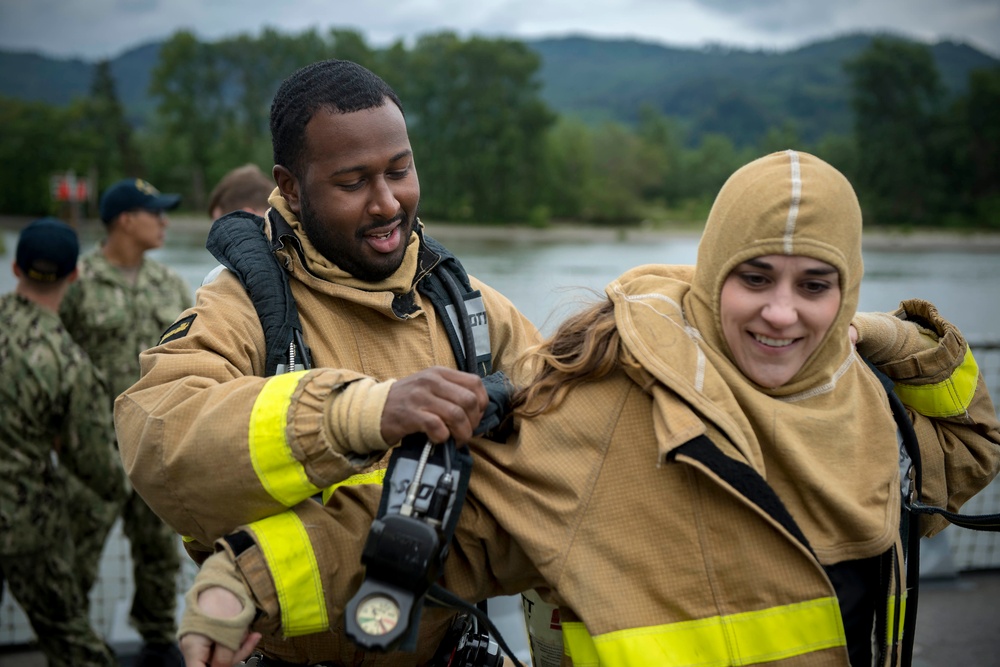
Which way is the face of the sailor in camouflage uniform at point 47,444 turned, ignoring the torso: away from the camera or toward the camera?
away from the camera

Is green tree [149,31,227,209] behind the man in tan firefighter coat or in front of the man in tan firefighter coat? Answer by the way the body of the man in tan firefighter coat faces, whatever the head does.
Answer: behind

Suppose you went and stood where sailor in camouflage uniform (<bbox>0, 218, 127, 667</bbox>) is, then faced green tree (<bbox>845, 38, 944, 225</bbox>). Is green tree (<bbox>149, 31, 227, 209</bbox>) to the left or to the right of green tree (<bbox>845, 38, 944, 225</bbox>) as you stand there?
left

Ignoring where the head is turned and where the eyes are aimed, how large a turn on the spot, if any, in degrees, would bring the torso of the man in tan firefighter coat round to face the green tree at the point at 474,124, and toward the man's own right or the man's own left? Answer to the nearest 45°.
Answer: approximately 135° to the man's own left

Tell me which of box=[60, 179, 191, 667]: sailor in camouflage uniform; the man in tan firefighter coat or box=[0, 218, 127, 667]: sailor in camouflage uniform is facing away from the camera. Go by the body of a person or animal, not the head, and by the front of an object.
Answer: box=[0, 218, 127, 667]: sailor in camouflage uniform

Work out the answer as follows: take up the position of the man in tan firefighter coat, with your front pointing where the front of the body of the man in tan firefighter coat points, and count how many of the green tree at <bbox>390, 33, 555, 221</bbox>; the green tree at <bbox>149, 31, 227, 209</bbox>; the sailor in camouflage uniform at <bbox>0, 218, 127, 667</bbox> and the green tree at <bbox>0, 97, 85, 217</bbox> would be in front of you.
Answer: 0

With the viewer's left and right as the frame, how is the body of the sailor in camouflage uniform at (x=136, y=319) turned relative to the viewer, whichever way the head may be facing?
facing the viewer and to the right of the viewer

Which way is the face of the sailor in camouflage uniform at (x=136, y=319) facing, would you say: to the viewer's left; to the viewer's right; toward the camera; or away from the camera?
to the viewer's right

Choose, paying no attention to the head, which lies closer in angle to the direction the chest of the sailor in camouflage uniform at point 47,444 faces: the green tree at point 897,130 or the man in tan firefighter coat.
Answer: the green tree

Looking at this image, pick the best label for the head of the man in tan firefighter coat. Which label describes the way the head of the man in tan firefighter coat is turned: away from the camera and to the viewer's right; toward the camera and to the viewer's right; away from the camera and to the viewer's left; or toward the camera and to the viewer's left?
toward the camera and to the viewer's right

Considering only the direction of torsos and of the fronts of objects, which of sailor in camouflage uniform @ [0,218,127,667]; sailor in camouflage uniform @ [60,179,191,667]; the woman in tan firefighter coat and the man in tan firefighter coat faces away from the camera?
sailor in camouflage uniform @ [0,218,127,667]

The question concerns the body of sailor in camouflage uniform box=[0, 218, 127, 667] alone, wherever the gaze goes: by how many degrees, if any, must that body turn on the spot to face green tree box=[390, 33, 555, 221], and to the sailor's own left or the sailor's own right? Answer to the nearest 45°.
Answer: approximately 45° to the sailor's own right

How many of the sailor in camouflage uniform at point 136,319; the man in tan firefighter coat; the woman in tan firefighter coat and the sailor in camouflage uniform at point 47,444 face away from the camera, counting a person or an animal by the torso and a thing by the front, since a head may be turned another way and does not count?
1

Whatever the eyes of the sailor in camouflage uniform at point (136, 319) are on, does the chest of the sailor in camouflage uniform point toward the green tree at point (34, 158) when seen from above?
no

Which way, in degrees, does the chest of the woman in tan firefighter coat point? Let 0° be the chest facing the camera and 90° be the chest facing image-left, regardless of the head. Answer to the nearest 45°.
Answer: approximately 315°

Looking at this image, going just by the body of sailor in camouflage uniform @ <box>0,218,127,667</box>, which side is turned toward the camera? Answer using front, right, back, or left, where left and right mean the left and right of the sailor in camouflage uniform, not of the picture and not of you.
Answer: back

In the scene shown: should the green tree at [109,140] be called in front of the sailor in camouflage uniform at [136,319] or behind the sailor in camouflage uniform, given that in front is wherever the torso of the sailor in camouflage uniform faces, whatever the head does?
behind

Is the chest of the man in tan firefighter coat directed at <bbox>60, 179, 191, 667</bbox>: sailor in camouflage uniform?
no
